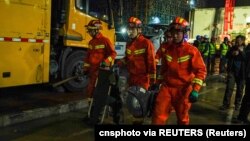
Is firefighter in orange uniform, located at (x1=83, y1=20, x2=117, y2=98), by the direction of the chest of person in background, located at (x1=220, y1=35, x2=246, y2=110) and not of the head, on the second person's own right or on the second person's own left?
on the second person's own right

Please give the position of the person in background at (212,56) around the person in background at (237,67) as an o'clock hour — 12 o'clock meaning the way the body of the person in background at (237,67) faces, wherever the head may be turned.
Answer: the person in background at (212,56) is roughly at 6 o'clock from the person in background at (237,67).

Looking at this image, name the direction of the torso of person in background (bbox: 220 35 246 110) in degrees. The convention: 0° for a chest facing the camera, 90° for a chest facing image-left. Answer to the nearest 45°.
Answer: approximately 0°

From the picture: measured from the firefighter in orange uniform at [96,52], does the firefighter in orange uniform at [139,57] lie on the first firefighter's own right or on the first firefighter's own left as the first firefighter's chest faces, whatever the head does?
on the first firefighter's own left

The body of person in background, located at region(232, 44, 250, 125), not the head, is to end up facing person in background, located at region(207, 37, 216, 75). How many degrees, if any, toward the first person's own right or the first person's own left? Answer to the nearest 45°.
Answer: approximately 90° to the first person's own right
